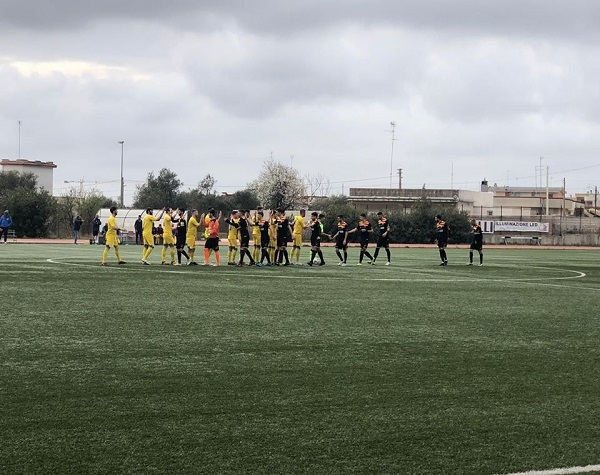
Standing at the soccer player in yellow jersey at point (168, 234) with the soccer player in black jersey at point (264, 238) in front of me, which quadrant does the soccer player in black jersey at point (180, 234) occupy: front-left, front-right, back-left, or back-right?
front-left

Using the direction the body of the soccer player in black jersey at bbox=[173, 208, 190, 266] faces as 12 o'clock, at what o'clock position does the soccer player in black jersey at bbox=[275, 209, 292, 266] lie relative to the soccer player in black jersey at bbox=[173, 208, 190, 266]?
the soccer player in black jersey at bbox=[275, 209, 292, 266] is roughly at 6 o'clock from the soccer player in black jersey at bbox=[173, 208, 190, 266].

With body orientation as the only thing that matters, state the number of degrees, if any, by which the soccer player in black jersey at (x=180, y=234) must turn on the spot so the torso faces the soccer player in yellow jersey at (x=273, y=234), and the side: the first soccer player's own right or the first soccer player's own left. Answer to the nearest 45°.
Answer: approximately 180°

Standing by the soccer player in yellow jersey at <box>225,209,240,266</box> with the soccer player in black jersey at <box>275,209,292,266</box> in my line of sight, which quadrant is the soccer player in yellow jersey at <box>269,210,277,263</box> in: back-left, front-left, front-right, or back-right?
front-left

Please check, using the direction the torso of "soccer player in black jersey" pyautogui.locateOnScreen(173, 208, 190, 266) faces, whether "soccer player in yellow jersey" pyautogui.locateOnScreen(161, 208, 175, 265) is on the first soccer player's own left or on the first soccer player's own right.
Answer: on the first soccer player's own right

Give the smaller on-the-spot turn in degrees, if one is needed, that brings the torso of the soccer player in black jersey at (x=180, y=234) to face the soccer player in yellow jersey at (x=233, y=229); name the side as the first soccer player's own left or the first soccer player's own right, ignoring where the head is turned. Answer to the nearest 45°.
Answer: approximately 135° to the first soccer player's own left

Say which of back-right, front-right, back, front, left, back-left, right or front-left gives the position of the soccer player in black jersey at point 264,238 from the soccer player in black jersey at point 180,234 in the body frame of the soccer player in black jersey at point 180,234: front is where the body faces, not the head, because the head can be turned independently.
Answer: back

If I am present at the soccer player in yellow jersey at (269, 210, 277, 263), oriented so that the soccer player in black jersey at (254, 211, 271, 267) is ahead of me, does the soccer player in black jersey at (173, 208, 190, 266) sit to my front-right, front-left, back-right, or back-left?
front-right

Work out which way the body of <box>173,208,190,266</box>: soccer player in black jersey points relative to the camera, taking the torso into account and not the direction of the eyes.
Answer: to the viewer's left
